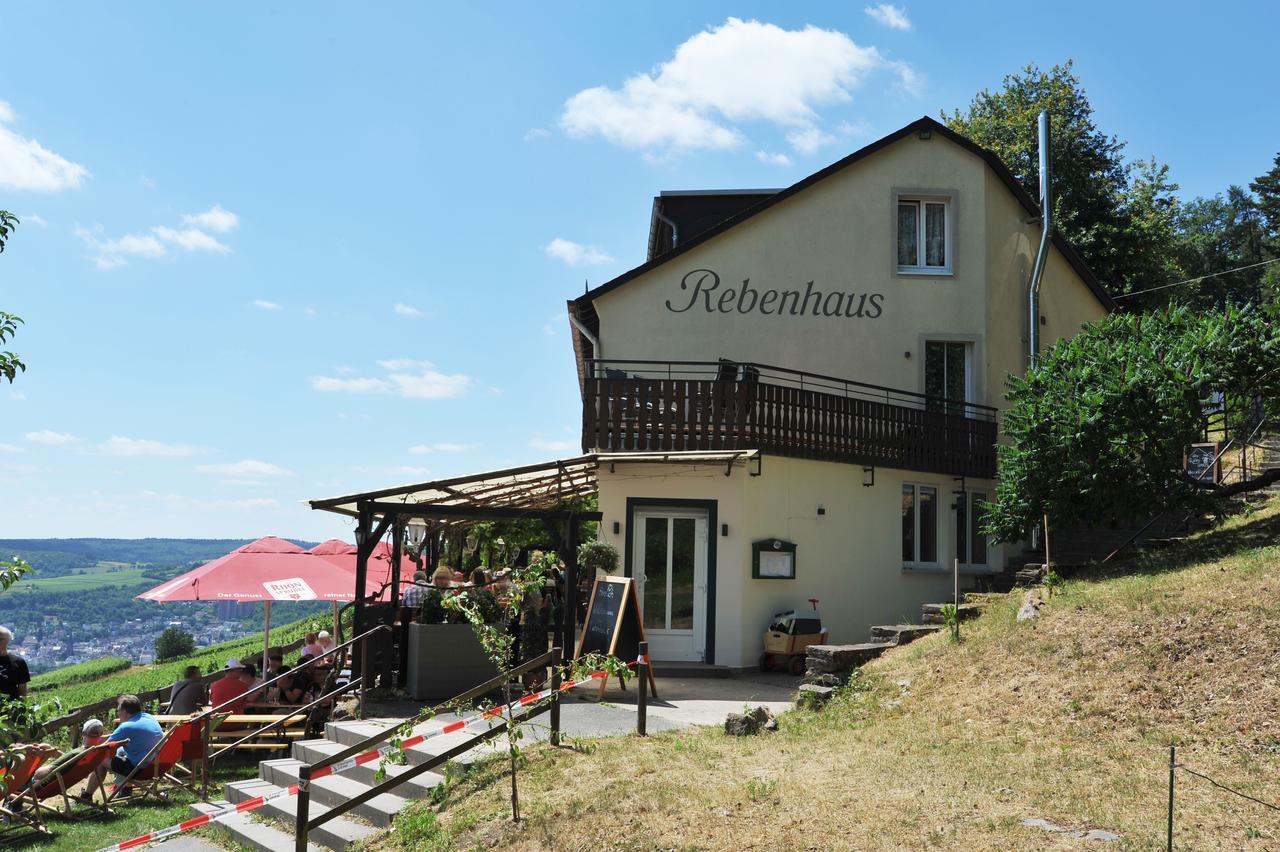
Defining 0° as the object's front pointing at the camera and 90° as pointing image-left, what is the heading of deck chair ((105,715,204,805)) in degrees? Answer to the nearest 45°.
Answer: approximately 135°

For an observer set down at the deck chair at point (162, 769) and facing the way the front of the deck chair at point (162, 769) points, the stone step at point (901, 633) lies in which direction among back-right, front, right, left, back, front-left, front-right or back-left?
back-right

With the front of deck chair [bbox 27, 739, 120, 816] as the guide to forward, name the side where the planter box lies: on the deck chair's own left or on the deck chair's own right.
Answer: on the deck chair's own right

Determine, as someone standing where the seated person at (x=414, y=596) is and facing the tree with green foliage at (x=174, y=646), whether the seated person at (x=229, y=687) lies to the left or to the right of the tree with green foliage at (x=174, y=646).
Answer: left

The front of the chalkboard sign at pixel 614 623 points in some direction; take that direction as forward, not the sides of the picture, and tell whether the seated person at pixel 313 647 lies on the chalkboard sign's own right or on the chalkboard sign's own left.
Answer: on the chalkboard sign's own right

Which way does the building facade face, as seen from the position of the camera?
facing the viewer

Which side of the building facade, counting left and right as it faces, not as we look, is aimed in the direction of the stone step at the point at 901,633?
front

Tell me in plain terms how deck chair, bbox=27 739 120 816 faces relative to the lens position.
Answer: facing away from the viewer and to the left of the viewer

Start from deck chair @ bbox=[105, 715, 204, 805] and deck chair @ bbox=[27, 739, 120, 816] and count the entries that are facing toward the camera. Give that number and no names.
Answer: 0

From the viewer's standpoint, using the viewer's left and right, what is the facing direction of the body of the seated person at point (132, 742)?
facing away from the viewer and to the left of the viewer

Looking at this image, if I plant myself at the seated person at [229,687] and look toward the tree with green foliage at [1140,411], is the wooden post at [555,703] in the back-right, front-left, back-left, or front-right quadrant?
front-right

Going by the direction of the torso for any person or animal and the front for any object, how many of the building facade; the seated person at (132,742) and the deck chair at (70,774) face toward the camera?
1

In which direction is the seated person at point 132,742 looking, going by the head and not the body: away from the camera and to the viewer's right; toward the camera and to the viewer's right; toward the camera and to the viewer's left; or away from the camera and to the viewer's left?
away from the camera and to the viewer's left

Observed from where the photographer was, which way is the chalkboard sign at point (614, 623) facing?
facing the viewer and to the left of the viewer

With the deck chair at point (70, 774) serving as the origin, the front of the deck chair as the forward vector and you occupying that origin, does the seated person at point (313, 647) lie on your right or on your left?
on your right

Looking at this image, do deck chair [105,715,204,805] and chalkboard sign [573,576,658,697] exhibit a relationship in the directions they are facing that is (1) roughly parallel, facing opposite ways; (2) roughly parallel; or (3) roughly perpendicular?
roughly perpendicular
